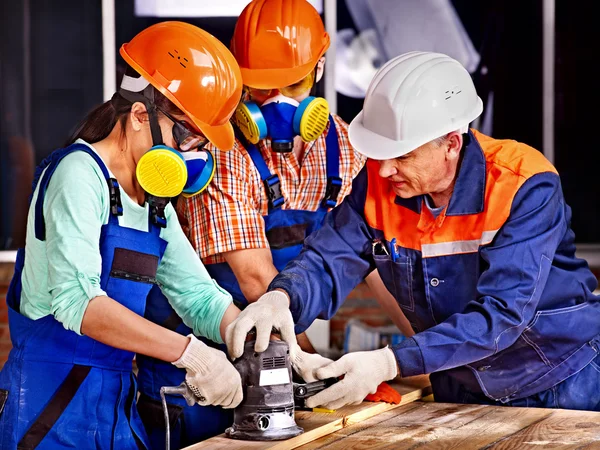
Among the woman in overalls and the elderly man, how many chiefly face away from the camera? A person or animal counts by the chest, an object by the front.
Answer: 0

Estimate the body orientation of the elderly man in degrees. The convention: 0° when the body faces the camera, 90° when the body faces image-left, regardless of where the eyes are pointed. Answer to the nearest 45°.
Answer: approximately 45°

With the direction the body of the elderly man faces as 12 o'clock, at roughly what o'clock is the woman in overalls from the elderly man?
The woman in overalls is roughly at 1 o'clock from the elderly man.

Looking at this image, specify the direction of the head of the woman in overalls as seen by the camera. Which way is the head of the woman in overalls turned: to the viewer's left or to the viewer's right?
to the viewer's right

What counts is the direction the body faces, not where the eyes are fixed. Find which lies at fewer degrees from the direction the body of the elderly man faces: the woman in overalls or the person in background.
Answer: the woman in overalls

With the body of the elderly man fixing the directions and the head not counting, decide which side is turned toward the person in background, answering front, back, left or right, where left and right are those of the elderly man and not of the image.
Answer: right
